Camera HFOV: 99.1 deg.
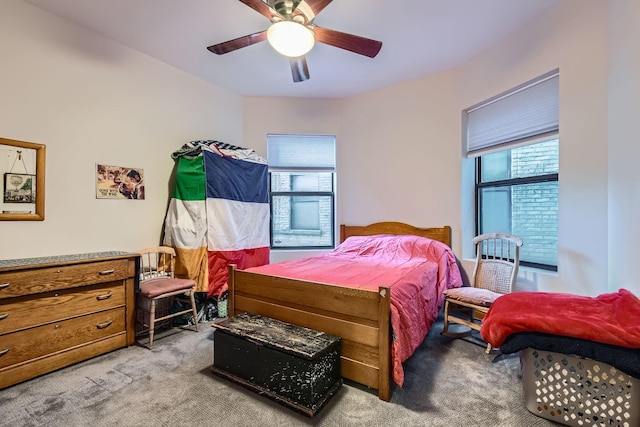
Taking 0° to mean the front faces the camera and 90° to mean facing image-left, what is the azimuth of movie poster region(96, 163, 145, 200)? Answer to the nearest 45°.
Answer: approximately 315°

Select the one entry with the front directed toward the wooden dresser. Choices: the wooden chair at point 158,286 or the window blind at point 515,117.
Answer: the window blind

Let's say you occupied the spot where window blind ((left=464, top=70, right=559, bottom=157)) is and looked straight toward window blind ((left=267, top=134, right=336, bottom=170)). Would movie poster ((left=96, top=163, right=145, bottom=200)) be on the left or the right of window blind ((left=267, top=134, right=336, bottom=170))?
left

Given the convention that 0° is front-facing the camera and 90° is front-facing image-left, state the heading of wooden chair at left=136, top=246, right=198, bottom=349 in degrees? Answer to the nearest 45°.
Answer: approximately 315°

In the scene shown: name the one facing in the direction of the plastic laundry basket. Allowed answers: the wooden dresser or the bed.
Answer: the wooden dresser

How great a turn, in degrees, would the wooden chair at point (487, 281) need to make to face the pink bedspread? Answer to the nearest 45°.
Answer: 0° — it already faces it
